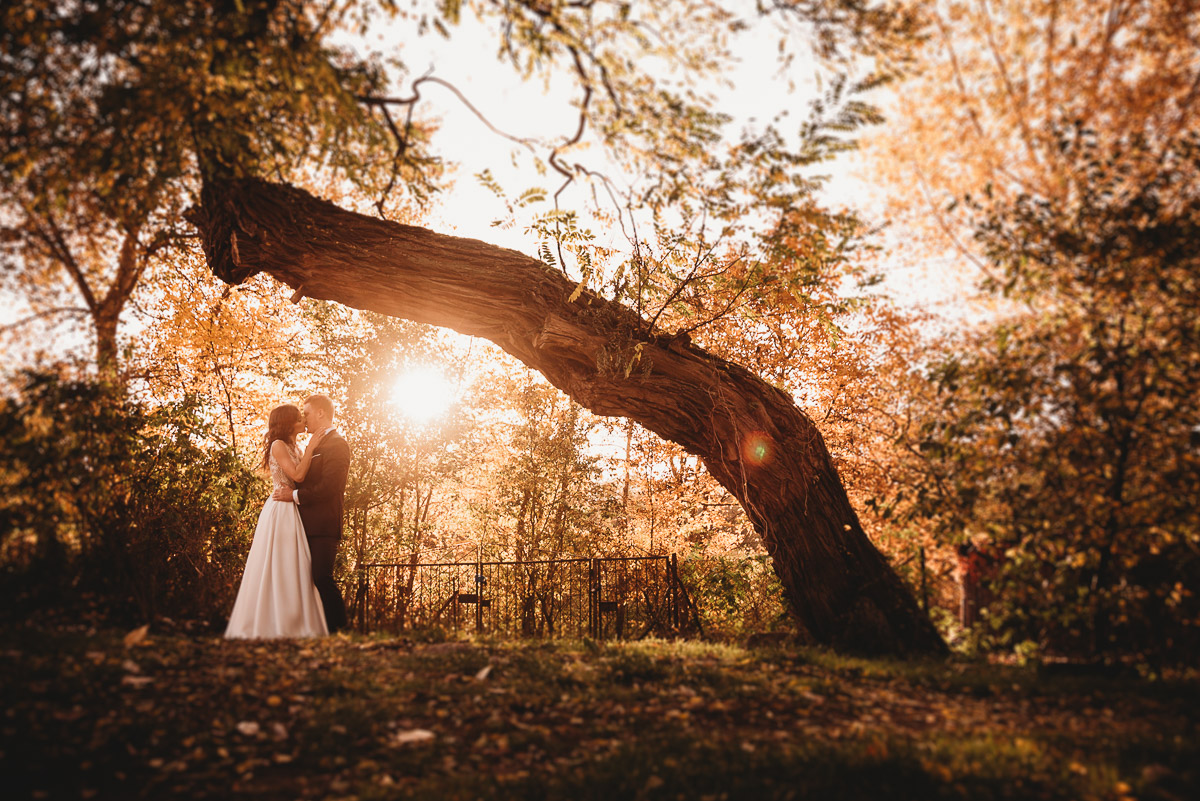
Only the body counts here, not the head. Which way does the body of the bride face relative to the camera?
to the viewer's right

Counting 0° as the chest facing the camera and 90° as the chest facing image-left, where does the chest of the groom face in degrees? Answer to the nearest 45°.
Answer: approximately 90°

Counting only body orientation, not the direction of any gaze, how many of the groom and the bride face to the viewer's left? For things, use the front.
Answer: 1

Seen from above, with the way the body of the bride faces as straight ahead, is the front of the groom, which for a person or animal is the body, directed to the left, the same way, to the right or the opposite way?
the opposite way

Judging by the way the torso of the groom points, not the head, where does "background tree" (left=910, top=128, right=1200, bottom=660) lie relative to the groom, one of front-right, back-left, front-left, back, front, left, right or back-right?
back-left

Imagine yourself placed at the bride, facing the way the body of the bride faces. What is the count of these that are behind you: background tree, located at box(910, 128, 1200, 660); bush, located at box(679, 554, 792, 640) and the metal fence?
0

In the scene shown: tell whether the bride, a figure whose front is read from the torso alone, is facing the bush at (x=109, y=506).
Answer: no

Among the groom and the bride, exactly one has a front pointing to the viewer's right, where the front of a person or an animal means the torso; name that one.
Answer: the bride

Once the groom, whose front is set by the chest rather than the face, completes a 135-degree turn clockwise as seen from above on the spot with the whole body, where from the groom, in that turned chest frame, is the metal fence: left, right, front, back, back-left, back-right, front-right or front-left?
front

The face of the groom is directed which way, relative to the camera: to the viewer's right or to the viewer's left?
to the viewer's left
